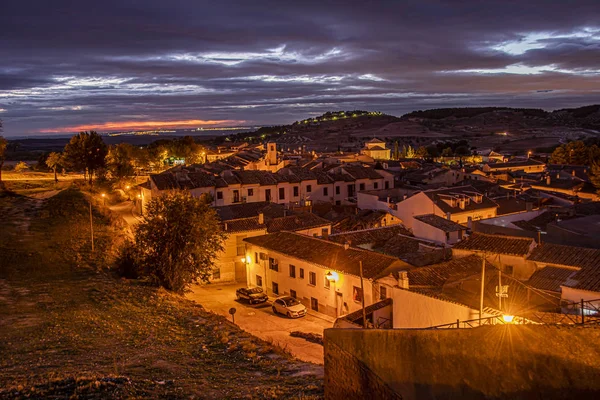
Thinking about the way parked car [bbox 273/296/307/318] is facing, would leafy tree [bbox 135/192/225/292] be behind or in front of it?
behind

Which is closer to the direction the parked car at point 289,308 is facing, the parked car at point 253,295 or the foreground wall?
the foreground wall

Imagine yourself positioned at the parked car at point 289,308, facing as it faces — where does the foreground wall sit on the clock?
The foreground wall is roughly at 1 o'clock from the parked car.

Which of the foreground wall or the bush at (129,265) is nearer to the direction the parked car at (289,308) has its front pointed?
the foreground wall

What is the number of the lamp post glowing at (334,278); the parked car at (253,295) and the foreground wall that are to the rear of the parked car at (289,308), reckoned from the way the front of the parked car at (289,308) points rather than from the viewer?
1

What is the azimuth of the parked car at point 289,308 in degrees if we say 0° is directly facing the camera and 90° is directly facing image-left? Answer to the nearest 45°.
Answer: approximately 315°

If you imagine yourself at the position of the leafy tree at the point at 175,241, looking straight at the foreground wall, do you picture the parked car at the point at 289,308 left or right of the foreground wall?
left

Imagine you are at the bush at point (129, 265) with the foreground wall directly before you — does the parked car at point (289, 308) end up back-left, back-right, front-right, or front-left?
front-left

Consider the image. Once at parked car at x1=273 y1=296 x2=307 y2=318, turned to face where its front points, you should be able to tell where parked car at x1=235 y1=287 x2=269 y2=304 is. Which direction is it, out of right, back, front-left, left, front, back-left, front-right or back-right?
back

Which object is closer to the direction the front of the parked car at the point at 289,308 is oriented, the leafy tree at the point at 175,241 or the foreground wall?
the foreground wall
